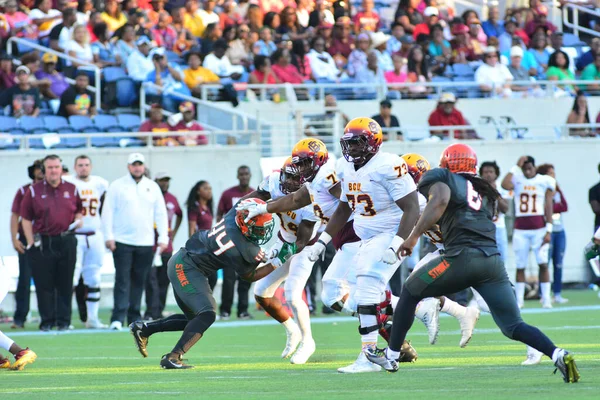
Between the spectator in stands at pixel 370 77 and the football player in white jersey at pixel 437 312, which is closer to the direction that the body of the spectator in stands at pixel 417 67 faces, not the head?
the football player in white jersey

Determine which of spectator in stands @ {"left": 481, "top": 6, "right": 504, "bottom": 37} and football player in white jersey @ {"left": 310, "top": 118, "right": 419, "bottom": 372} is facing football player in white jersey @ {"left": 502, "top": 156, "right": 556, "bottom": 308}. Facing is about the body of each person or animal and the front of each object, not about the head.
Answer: the spectator in stands

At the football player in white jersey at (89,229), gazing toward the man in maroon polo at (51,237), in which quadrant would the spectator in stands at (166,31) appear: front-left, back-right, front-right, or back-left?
back-right
